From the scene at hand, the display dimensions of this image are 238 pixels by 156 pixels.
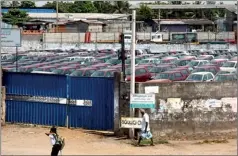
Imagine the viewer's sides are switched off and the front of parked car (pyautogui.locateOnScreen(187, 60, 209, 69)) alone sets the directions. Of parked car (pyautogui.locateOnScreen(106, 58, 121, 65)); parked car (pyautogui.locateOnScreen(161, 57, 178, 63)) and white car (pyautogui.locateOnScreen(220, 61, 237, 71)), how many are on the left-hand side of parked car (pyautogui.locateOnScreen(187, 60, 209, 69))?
1

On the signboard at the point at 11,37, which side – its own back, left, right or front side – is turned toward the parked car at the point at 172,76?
left

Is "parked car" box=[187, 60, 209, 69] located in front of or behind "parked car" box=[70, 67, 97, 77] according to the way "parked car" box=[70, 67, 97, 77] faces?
behind

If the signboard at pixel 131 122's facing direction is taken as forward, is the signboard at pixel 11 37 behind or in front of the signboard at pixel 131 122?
behind

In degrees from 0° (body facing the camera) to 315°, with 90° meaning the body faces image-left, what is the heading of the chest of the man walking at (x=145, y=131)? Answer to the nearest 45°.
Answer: approximately 90°

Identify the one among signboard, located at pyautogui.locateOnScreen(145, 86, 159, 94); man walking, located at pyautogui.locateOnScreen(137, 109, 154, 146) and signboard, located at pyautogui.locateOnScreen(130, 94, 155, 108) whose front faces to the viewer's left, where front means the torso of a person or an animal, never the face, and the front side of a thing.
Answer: the man walking

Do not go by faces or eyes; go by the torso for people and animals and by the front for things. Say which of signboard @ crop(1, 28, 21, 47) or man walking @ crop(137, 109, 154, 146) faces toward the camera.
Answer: the signboard

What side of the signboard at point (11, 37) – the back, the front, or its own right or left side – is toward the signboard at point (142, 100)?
front

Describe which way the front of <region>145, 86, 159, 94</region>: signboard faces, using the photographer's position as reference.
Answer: facing the viewer

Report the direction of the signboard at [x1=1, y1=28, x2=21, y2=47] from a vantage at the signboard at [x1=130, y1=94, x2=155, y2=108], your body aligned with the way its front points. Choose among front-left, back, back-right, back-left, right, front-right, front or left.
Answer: back-right

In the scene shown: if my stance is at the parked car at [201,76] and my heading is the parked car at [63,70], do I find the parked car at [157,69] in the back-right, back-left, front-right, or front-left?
front-right

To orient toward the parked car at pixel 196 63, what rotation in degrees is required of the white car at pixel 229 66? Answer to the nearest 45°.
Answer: approximately 90° to its right

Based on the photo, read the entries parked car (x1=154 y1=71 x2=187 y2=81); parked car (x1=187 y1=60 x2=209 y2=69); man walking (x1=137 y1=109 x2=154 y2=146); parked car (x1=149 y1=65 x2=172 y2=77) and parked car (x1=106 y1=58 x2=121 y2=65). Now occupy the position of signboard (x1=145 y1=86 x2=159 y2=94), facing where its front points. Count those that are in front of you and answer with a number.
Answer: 1

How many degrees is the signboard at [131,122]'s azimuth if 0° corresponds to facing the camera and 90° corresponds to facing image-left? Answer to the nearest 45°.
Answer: approximately 0°

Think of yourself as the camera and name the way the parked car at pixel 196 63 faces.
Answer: facing the viewer and to the left of the viewer

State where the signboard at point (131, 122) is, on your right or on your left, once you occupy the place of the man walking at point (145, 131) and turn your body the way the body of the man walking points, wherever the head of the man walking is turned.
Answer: on your right

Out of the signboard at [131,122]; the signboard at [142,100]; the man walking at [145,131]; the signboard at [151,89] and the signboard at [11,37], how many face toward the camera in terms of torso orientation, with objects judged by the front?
4

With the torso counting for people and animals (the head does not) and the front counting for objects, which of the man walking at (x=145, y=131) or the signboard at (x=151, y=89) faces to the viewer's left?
the man walking

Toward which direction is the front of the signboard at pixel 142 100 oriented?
toward the camera

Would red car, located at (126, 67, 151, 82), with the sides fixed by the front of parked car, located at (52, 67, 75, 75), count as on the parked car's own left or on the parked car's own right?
on the parked car's own left
